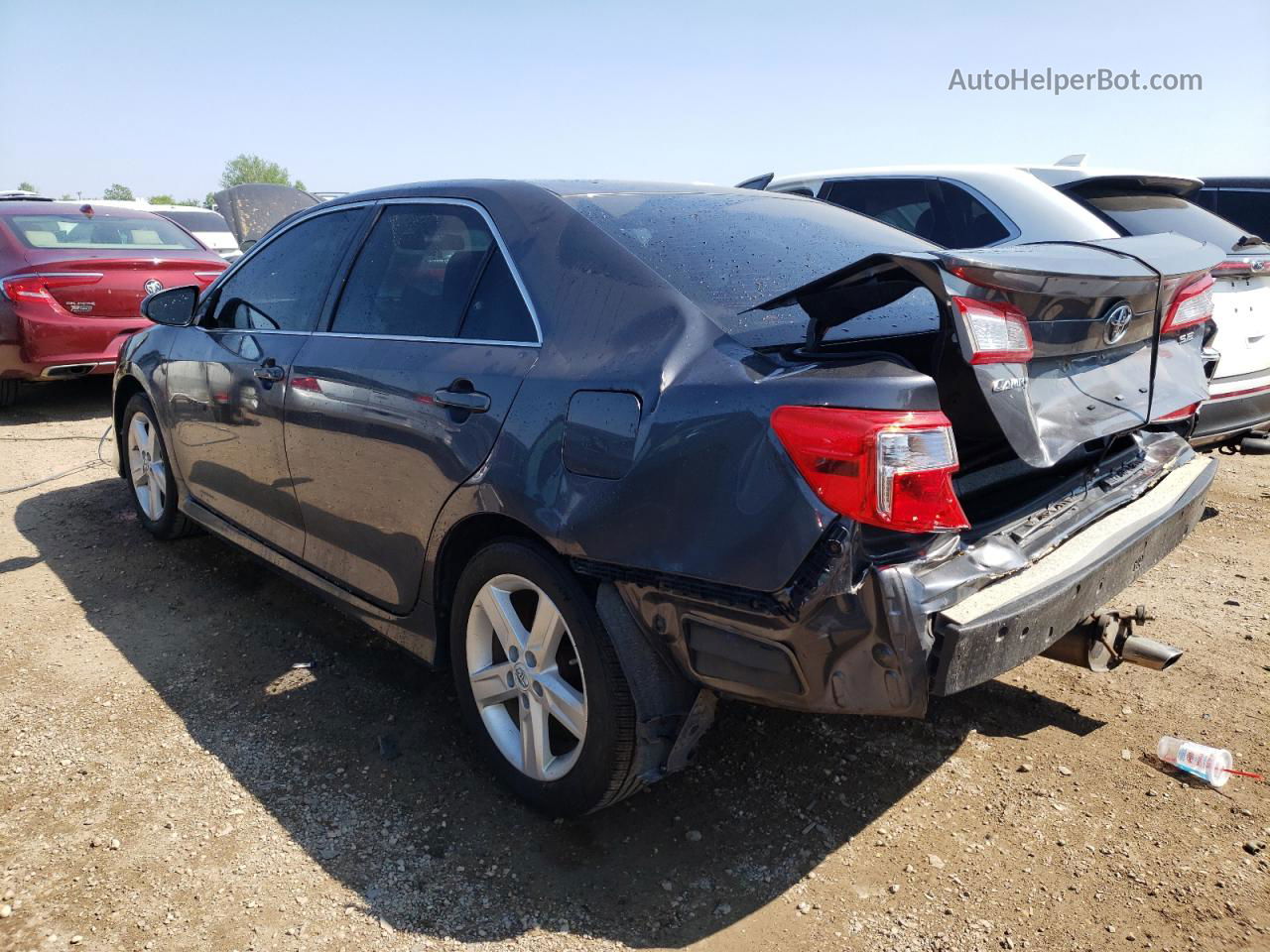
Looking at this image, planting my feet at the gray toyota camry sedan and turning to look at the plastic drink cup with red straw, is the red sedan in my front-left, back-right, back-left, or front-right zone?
back-left

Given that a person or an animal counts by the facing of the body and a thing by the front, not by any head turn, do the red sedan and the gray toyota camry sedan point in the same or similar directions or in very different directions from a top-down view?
same or similar directions

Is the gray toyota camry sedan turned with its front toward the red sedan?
yes

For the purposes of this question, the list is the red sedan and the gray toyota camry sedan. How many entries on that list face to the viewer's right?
0

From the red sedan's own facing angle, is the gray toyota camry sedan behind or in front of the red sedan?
behind

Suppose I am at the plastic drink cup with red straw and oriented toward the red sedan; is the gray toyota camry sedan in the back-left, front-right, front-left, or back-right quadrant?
front-left

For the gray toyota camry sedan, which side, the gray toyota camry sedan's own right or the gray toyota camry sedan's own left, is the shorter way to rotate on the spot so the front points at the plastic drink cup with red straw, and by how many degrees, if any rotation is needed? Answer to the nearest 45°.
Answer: approximately 135° to the gray toyota camry sedan's own right

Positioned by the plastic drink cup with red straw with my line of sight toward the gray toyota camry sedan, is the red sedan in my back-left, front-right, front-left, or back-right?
front-right

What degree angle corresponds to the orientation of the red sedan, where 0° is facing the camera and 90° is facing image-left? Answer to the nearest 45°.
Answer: approximately 135°

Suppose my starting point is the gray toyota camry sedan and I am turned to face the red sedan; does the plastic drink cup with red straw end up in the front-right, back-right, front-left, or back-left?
back-right

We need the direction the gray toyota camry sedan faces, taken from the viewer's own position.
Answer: facing away from the viewer and to the left of the viewer
